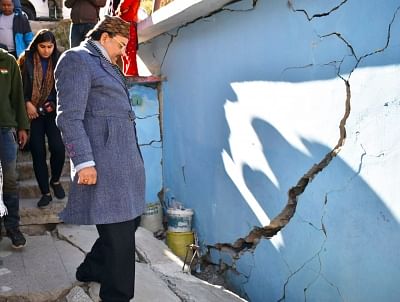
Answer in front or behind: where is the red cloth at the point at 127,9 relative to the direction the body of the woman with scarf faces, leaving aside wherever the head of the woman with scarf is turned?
behind

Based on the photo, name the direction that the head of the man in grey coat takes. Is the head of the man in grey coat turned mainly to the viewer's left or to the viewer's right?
to the viewer's right

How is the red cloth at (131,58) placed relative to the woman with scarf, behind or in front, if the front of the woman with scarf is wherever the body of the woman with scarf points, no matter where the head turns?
behind

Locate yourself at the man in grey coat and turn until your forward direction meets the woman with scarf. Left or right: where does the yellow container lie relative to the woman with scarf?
right

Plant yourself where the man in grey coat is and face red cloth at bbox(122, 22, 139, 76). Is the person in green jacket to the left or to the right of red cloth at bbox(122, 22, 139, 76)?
left

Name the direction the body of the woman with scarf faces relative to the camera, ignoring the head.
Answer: toward the camera

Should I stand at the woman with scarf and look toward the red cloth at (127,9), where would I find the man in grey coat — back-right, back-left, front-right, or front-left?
back-right

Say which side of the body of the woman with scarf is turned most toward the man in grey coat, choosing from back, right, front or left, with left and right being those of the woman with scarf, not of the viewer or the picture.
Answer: front

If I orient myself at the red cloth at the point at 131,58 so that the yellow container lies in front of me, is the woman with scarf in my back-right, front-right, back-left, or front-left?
front-right

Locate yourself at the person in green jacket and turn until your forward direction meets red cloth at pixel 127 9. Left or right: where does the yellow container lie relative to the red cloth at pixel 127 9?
right
